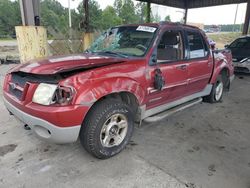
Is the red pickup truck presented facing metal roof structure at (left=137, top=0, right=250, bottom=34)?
no

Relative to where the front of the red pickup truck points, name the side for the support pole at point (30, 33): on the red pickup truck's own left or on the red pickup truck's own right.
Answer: on the red pickup truck's own right

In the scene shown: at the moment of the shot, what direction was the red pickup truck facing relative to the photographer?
facing the viewer and to the left of the viewer
